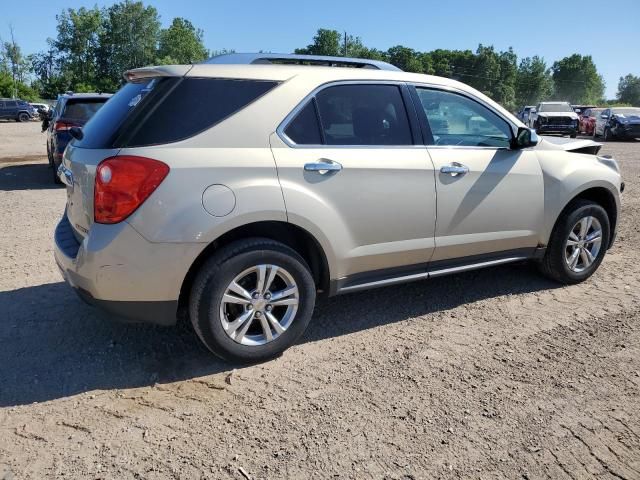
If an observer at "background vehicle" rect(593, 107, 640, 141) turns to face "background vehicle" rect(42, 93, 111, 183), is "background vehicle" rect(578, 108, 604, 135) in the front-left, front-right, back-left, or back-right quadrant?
back-right

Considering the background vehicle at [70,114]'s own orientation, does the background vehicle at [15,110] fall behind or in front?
in front

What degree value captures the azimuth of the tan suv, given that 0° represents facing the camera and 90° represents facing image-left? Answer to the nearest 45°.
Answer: approximately 225°

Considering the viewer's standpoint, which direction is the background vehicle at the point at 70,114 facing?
facing away from the viewer

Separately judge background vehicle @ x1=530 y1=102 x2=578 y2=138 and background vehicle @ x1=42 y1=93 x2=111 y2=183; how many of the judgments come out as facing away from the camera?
1

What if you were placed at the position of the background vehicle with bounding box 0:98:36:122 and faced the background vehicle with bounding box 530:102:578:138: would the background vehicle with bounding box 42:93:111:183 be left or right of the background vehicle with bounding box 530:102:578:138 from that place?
right

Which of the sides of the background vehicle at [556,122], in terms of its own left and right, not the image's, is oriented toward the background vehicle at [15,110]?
right

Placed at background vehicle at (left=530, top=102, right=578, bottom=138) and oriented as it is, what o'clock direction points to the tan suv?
The tan suv is roughly at 12 o'clock from the background vehicle.

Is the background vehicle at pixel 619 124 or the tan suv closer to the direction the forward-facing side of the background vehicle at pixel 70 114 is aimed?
the background vehicle

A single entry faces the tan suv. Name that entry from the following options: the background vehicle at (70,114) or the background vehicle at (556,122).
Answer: the background vehicle at (556,122)

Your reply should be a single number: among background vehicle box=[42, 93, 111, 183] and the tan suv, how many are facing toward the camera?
0

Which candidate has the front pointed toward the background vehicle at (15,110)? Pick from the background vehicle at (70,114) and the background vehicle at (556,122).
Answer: the background vehicle at (70,114)

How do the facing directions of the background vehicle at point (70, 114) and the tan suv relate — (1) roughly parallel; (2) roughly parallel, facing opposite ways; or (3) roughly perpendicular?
roughly perpendicular
